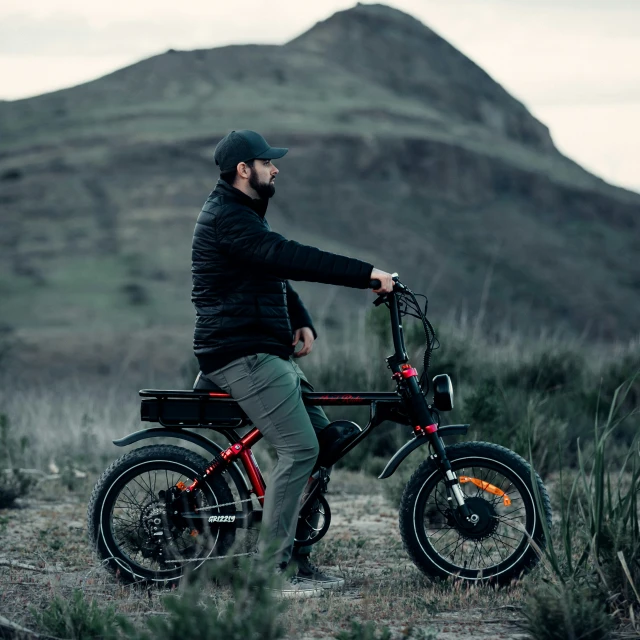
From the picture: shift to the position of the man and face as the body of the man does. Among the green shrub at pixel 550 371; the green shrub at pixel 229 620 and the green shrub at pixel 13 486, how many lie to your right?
1

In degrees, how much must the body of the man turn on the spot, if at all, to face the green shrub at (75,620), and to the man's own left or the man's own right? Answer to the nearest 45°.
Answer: approximately 135° to the man's own right

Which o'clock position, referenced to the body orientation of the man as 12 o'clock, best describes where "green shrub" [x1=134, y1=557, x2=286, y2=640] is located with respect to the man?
The green shrub is roughly at 3 o'clock from the man.

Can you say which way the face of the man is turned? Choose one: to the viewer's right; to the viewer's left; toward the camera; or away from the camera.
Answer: to the viewer's right

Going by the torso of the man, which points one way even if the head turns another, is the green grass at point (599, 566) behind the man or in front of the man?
in front

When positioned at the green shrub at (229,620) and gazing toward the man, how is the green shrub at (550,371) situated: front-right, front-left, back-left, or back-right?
front-right

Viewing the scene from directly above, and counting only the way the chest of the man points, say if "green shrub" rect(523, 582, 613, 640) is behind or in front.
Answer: in front

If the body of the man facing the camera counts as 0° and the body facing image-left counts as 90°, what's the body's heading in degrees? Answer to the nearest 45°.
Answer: approximately 270°

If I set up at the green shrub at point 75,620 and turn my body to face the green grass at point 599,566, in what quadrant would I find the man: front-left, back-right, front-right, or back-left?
front-left

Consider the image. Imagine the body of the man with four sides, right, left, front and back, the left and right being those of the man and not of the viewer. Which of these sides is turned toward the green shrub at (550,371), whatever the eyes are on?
left
